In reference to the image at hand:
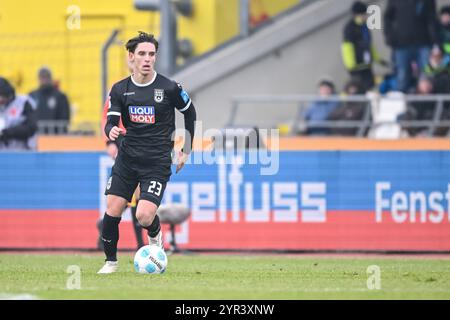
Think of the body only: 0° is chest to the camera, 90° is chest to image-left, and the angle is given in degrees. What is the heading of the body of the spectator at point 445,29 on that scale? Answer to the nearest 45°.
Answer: approximately 0°

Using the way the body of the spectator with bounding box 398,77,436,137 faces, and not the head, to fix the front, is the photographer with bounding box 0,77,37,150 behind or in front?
in front

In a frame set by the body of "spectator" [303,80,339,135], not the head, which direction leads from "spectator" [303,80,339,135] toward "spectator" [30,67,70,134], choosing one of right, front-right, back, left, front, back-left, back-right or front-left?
front-right

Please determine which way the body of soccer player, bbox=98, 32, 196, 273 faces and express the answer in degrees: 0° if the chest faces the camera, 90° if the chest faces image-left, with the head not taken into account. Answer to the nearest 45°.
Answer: approximately 0°

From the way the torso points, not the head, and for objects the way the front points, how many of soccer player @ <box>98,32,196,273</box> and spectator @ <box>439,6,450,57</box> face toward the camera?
2

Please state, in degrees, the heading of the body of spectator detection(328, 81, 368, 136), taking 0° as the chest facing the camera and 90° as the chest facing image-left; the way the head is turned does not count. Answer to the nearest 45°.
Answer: approximately 45°
